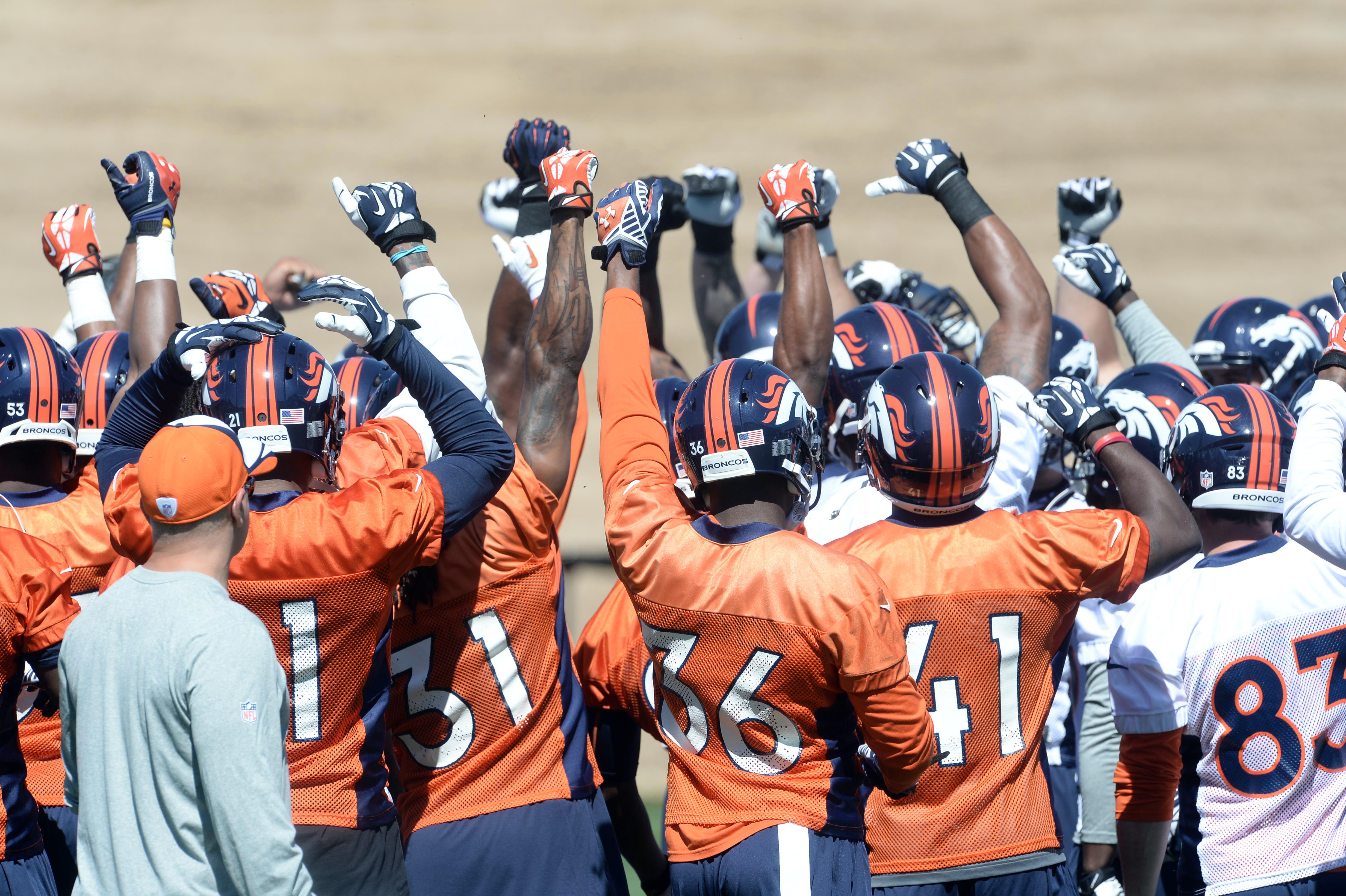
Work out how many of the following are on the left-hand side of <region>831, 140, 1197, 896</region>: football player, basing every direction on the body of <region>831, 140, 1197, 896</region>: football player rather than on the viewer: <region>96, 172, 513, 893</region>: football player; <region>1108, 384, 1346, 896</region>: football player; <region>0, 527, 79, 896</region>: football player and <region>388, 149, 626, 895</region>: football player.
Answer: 3

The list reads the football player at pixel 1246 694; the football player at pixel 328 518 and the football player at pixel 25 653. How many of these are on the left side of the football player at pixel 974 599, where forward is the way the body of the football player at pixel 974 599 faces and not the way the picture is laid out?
2

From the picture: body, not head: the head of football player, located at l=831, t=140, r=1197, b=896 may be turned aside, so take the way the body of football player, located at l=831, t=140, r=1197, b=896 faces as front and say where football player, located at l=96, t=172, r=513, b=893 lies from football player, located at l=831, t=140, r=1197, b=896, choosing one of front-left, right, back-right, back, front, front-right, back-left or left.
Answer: left

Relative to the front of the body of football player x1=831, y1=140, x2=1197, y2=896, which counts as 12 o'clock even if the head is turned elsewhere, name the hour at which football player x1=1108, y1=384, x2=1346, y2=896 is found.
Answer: football player x1=1108, y1=384, x2=1346, y2=896 is roughly at 2 o'clock from football player x1=831, y1=140, x2=1197, y2=896.

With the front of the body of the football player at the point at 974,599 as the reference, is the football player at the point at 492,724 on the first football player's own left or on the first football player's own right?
on the first football player's own left

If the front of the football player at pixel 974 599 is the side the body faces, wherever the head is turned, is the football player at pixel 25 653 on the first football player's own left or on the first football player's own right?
on the first football player's own left

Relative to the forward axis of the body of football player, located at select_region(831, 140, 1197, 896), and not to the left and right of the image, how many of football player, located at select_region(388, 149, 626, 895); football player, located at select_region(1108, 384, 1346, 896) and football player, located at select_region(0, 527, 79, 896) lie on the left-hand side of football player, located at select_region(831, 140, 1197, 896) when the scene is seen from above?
2

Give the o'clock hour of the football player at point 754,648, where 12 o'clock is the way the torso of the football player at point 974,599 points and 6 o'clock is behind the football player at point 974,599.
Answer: the football player at point 754,648 is roughly at 8 o'clock from the football player at point 974,599.

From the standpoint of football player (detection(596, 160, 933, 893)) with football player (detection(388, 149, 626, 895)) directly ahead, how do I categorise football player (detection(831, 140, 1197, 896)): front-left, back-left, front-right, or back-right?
back-right

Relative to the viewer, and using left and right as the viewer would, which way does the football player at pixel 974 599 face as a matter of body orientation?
facing away from the viewer
